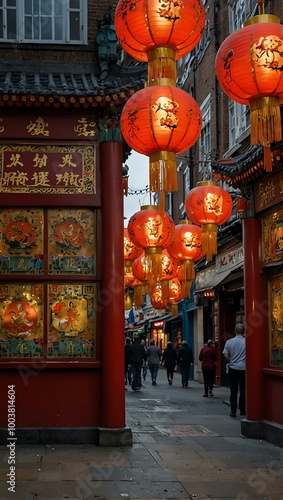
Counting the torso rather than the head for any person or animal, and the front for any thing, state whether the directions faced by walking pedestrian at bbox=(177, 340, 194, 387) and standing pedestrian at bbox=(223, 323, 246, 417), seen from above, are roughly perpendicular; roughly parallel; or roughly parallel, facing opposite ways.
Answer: roughly parallel

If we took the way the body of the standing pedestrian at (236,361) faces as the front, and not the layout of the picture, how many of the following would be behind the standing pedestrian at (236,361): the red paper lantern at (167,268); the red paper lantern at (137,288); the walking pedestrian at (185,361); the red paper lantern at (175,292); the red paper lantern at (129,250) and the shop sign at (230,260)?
0

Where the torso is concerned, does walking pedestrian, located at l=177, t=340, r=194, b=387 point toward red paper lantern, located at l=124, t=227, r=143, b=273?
no

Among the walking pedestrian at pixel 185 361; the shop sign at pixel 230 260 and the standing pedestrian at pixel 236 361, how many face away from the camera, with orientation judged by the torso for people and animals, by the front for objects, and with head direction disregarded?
2

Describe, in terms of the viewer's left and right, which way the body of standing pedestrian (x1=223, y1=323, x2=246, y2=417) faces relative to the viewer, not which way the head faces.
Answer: facing away from the viewer

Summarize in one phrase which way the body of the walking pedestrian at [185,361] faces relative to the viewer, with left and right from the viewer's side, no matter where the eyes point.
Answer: facing away from the viewer

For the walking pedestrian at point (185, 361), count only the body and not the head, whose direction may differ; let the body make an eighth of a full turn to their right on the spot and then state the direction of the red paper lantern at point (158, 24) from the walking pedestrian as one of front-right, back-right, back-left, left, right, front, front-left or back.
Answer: back-right

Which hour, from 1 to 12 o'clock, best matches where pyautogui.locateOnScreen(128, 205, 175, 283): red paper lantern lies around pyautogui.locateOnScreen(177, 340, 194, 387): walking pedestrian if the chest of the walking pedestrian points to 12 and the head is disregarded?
The red paper lantern is roughly at 6 o'clock from the walking pedestrian.

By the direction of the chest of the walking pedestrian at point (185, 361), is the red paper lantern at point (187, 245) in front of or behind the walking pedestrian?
behind

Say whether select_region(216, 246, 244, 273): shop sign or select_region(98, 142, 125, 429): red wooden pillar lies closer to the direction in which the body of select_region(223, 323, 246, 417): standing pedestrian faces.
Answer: the shop sign

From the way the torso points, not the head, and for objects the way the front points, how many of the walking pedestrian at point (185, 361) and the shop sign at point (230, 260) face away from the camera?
1

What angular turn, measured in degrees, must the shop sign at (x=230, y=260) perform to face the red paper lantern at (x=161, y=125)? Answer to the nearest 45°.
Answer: approximately 45° to its left

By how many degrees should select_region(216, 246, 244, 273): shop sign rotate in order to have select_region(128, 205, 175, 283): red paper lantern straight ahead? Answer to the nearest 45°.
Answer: approximately 45° to its left

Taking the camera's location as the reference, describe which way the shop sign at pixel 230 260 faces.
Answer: facing the viewer and to the left of the viewer

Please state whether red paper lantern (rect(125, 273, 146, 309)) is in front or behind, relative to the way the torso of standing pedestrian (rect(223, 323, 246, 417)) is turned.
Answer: in front
